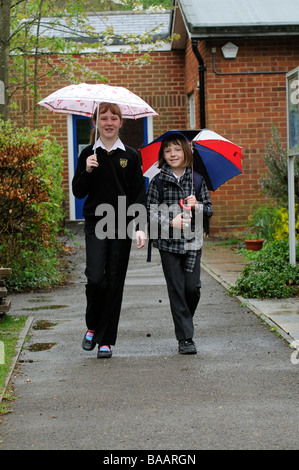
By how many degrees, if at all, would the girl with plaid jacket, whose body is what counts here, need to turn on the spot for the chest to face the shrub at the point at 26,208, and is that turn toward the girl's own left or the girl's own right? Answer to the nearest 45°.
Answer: approximately 135° to the girl's own right

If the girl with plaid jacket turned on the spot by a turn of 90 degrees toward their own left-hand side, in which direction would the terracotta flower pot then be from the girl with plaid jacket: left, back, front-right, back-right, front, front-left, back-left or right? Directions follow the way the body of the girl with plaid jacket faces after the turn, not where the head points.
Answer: left

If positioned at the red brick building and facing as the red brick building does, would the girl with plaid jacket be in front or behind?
in front

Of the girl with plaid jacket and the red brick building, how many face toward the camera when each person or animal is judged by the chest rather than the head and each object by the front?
2

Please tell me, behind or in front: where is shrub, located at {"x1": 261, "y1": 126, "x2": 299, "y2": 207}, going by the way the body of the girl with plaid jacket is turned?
behind

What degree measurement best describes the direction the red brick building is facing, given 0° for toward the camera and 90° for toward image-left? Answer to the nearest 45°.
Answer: approximately 0°

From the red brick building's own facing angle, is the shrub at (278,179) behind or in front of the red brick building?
in front
